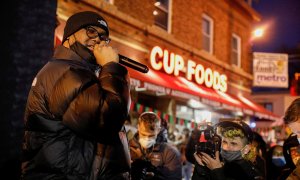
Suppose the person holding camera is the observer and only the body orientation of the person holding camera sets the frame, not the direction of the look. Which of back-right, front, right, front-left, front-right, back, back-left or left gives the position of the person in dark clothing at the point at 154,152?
right

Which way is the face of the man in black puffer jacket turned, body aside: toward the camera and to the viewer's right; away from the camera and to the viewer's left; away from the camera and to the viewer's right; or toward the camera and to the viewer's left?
toward the camera and to the viewer's right

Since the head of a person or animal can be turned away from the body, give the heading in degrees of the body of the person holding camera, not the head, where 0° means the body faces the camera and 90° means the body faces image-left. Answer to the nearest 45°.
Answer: approximately 45°

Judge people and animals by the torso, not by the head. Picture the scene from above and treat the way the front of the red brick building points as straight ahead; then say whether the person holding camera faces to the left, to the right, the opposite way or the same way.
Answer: to the right

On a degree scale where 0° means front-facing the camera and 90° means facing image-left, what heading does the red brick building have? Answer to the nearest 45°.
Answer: approximately 315°

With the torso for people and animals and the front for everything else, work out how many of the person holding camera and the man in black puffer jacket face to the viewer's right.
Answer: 1

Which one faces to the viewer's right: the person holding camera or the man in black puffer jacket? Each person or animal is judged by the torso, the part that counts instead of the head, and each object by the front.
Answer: the man in black puffer jacket

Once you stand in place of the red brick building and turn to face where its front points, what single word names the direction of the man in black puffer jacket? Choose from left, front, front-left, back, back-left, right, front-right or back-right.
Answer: front-right

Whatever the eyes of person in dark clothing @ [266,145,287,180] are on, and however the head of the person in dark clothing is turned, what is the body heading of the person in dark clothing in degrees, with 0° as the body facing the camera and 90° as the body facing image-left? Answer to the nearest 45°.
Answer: approximately 315°

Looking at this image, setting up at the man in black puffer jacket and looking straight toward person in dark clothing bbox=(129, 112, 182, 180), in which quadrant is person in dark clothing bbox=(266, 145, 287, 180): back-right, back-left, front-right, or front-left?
front-right

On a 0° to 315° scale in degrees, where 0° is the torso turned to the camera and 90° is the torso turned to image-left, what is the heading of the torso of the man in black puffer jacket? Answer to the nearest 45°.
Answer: approximately 270°
